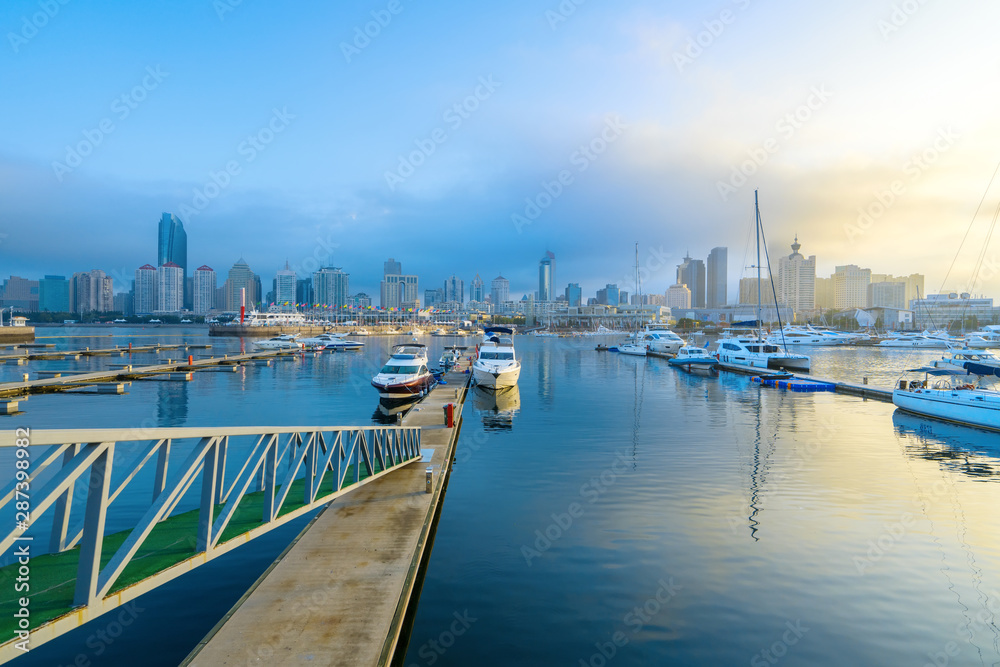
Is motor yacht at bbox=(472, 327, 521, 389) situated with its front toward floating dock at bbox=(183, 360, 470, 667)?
yes

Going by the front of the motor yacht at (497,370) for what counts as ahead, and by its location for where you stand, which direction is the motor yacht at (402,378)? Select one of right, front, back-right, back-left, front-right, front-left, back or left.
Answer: front-right

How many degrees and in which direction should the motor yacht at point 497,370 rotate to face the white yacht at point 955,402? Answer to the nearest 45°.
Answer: approximately 45° to its left

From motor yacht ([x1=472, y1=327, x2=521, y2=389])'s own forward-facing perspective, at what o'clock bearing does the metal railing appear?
The metal railing is roughly at 12 o'clock from the motor yacht.

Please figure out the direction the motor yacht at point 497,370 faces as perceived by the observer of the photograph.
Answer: facing the viewer

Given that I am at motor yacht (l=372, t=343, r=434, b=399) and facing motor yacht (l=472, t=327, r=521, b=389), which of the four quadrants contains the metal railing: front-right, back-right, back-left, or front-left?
back-right

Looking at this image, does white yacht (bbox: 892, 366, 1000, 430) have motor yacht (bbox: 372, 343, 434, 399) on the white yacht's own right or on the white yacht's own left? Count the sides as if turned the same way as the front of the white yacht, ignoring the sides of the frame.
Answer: on the white yacht's own right

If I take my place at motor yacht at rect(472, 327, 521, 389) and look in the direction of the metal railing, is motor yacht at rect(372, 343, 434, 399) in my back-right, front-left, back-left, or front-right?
front-right
